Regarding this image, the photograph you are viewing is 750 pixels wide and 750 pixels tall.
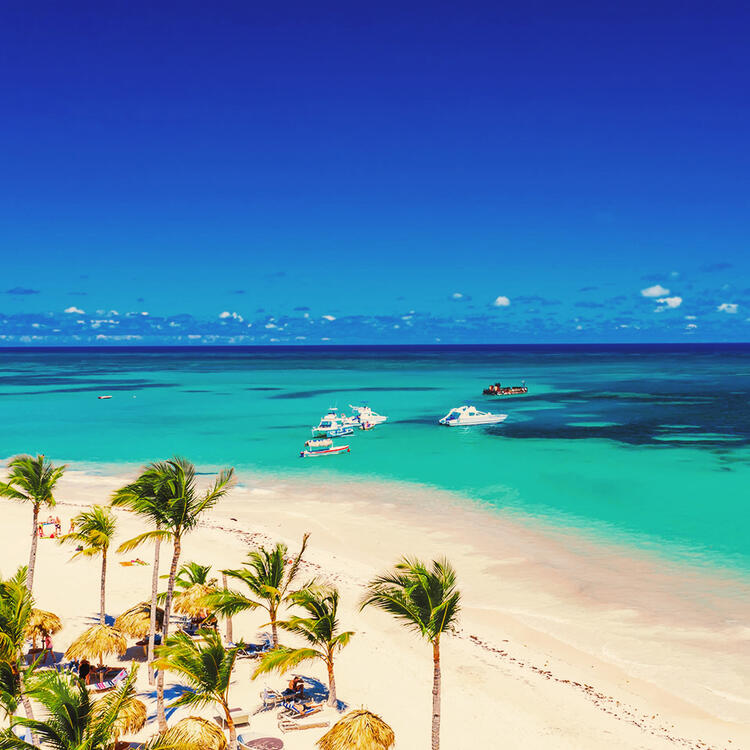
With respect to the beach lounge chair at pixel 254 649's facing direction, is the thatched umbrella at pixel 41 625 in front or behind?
behind

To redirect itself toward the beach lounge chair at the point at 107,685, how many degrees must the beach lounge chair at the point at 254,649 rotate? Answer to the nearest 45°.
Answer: approximately 45° to its left
